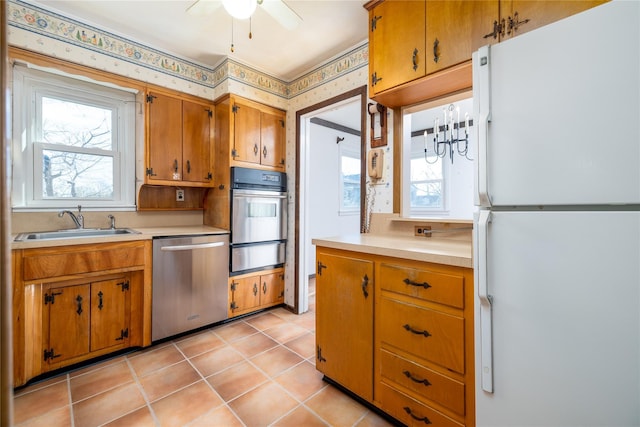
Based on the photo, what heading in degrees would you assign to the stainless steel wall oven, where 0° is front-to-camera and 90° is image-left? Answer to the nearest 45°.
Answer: approximately 315°

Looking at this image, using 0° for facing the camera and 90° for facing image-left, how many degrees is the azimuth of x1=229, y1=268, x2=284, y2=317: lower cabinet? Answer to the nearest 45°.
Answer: approximately 315°

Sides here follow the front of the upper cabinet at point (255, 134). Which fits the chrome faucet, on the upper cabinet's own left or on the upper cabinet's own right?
on the upper cabinet's own right

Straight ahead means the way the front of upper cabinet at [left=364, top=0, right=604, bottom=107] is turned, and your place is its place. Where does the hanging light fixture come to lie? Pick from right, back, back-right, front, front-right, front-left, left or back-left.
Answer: back-right

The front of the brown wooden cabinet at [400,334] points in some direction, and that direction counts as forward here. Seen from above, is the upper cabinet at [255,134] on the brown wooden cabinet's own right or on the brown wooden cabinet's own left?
on the brown wooden cabinet's own right

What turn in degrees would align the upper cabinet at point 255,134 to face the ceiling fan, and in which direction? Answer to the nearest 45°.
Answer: approximately 45° to its right
